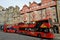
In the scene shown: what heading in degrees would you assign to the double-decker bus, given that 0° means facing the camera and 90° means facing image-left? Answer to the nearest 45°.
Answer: approximately 315°
